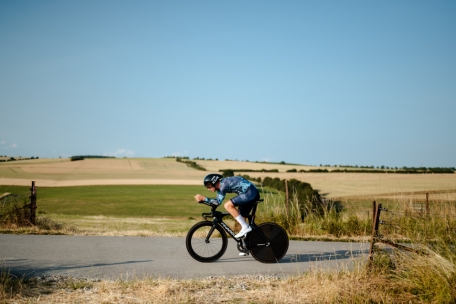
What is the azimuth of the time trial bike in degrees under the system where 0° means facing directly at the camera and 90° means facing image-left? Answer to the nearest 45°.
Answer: approximately 90°

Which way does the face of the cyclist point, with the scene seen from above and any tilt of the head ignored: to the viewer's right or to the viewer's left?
to the viewer's left

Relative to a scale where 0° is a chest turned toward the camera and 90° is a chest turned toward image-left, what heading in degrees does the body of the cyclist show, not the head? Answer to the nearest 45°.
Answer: approximately 90°
